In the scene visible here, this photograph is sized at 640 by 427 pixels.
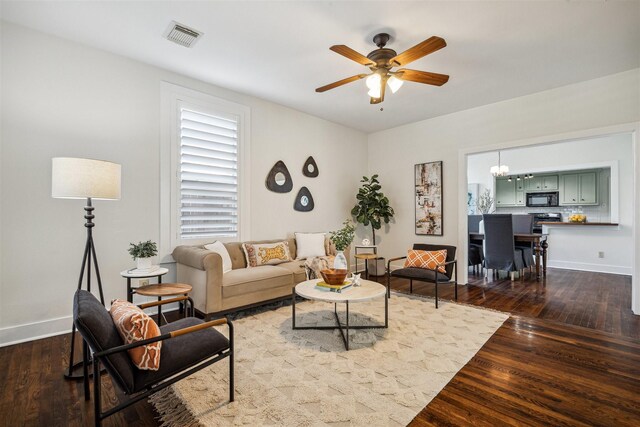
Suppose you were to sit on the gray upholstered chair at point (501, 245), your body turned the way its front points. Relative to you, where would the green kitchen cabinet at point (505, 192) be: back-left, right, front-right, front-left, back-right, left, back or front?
front-left

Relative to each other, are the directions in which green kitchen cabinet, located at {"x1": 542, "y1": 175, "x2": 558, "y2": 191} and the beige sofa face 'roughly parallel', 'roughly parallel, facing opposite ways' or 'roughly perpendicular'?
roughly perpendicular

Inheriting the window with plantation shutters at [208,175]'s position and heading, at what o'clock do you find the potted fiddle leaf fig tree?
The potted fiddle leaf fig tree is roughly at 10 o'clock from the window with plantation shutters.

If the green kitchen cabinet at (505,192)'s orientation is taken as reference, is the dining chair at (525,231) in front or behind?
in front

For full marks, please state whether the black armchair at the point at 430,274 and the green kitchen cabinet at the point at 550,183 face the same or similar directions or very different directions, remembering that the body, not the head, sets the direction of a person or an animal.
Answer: same or similar directions

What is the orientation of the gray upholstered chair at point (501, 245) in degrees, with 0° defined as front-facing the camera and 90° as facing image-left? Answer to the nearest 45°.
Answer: approximately 225°

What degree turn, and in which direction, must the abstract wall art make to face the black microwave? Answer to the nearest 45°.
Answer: approximately 180°

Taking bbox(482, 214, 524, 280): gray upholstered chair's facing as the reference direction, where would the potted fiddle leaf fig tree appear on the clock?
The potted fiddle leaf fig tree is roughly at 7 o'clock from the gray upholstered chair.

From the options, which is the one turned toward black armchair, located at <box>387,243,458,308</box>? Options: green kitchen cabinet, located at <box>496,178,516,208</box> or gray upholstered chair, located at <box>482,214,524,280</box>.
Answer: the green kitchen cabinet

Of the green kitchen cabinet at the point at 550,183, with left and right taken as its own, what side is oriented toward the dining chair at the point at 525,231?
front

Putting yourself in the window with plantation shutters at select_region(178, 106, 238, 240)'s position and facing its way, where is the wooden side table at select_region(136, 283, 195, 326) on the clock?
The wooden side table is roughly at 2 o'clock from the window with plantation shutters.

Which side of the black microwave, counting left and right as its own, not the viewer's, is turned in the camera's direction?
front

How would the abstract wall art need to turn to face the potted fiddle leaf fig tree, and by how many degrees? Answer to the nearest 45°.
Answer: approximately 45° to its right

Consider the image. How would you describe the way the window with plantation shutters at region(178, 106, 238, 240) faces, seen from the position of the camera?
facing the viewer and to the right of the viewer
